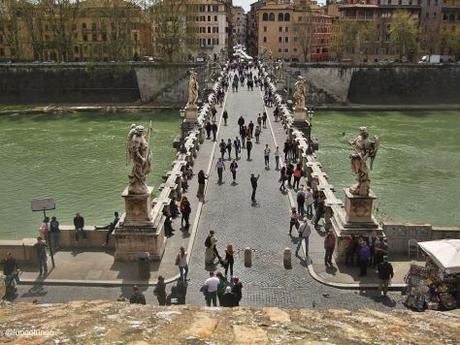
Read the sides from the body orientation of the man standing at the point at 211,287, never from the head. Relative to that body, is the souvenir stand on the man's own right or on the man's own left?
on the man's own right

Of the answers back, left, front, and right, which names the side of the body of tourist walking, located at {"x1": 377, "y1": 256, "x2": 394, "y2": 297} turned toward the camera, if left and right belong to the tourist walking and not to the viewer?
back

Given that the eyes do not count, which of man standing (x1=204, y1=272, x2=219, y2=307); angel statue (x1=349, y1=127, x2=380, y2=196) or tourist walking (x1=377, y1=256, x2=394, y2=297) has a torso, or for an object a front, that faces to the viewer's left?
the angel statue

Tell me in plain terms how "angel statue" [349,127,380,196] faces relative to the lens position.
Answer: facing to the left of the viewer

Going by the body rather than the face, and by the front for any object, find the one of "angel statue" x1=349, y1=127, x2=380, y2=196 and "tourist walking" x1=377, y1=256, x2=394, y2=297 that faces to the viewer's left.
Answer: the angel statue

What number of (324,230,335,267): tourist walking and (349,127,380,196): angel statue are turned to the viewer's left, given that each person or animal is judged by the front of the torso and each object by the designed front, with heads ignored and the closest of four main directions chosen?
1

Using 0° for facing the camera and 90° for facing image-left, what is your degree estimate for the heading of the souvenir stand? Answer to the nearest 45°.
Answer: approximately 45°
